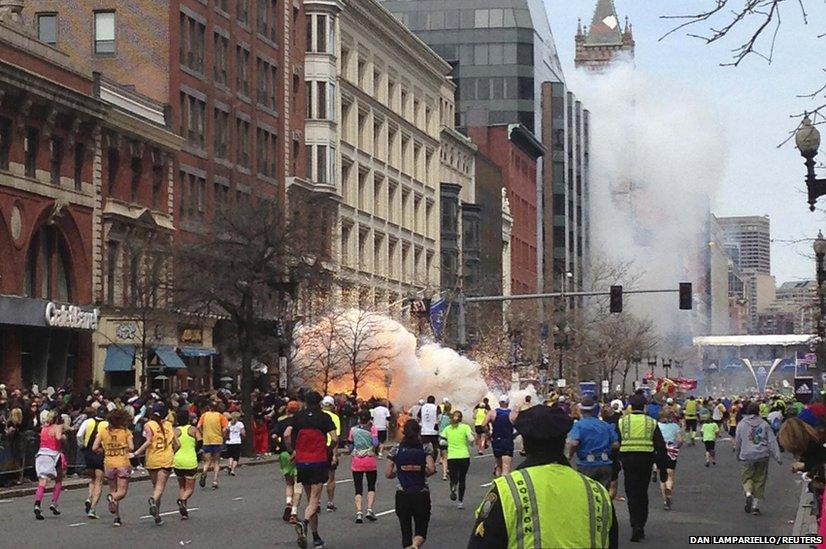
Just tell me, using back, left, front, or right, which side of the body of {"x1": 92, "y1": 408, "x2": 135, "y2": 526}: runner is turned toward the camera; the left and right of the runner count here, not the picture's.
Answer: back

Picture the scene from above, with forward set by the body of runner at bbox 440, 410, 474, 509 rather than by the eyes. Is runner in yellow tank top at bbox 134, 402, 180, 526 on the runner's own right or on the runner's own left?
on the runner's own left

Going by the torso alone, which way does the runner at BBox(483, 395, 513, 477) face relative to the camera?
away from the camera

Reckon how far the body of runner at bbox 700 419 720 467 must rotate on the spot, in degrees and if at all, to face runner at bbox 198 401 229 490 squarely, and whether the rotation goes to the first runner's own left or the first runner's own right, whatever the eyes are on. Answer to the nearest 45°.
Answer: approximately 135° to the first runner's own left

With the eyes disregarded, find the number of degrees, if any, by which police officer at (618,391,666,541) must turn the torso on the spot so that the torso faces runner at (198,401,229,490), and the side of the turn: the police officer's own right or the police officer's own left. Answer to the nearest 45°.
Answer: approximately 45° to the police officer's own left

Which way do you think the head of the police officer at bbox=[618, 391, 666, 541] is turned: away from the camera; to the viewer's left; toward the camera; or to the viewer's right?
away from the camera

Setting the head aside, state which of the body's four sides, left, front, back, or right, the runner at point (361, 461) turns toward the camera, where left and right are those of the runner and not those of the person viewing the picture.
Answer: back

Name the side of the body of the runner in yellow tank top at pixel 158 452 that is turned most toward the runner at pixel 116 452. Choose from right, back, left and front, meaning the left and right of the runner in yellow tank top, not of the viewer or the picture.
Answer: left

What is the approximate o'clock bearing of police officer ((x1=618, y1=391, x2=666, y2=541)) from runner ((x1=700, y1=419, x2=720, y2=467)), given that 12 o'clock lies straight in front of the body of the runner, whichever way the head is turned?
The police officer is roughly at 6 o'clock from the runner.

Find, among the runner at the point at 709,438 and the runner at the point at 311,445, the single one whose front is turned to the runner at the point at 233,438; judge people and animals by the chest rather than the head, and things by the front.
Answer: the runner at the point at 311,445

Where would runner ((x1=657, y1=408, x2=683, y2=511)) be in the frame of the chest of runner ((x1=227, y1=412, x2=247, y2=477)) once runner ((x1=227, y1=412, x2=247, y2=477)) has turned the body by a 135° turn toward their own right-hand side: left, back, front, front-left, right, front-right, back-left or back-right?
front

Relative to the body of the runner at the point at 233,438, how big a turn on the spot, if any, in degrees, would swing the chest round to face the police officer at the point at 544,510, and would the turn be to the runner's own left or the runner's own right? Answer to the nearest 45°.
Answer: approximately 180°

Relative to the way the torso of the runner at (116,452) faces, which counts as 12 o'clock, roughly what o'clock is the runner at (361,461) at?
the runner at (361,461) is roughly at 4 o'clock from the runner at (116,452).

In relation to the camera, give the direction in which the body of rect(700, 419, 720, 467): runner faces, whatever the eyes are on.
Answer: away from the camera

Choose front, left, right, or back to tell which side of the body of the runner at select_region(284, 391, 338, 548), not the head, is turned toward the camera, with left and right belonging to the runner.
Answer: back

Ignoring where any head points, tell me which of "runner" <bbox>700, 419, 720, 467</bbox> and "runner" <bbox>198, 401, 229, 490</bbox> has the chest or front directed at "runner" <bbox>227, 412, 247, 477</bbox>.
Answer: "runner" <bbox>198, 401, 229, 490</bbox>
